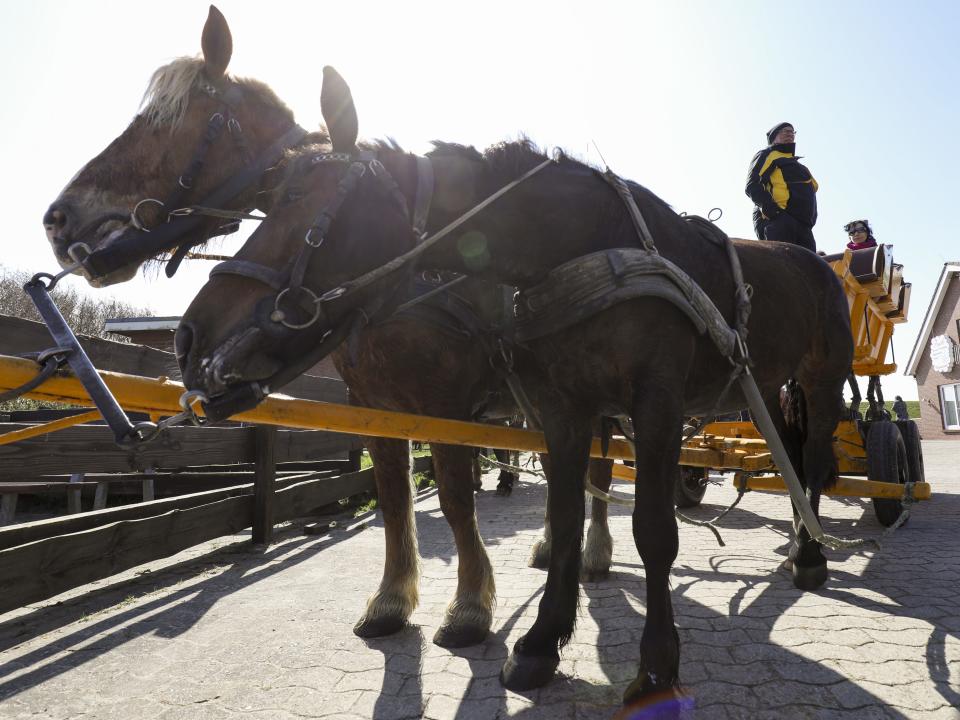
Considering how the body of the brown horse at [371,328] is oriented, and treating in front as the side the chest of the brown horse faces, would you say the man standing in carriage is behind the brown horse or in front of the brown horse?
behind

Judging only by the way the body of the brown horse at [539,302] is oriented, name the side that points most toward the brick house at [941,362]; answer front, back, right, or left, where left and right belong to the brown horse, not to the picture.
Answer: back

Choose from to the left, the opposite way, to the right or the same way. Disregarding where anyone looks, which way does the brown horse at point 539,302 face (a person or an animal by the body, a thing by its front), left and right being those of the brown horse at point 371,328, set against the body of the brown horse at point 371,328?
the same way

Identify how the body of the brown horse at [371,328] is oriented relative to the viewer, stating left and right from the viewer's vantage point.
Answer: facing the viewer and to the left of the viewer

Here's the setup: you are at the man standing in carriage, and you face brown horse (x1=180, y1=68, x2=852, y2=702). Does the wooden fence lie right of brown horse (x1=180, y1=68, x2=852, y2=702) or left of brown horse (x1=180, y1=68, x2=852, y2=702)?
right

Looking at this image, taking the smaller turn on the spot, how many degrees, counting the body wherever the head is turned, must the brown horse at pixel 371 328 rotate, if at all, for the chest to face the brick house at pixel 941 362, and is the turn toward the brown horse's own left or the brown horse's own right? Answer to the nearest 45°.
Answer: approximately 180°

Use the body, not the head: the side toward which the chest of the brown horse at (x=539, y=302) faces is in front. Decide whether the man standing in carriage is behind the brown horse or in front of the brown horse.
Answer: behind

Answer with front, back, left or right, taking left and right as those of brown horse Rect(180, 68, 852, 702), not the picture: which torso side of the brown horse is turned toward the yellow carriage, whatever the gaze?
back

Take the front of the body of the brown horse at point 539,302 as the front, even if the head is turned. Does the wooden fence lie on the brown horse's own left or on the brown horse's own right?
on the brown horse's own right

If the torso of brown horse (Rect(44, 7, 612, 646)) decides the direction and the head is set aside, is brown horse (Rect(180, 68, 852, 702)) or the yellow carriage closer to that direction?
the brown horse
